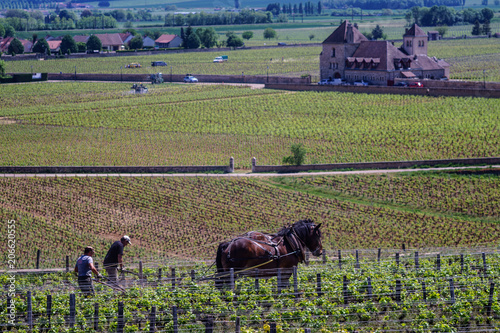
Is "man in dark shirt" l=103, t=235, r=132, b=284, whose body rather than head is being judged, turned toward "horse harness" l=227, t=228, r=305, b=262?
yes

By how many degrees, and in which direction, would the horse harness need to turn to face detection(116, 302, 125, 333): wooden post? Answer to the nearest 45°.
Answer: approximately 135° to its right

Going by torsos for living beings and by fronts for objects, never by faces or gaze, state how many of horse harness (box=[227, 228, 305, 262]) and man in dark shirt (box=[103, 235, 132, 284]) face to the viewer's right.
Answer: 2

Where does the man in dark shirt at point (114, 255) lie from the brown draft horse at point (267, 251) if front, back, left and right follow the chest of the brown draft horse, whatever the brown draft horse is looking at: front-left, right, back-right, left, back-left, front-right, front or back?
back

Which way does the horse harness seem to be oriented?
to the viewer's right

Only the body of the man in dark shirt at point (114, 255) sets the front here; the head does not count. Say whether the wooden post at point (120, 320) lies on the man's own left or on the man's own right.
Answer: on the man's own right

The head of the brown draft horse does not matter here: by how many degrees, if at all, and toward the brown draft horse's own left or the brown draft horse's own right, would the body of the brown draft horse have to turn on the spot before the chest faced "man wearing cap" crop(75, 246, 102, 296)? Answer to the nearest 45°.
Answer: approximately 180°

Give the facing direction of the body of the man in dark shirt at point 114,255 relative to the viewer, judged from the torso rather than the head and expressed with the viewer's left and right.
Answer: facing to the right of the viewer

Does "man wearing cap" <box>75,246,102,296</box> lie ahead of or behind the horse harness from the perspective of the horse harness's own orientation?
behind

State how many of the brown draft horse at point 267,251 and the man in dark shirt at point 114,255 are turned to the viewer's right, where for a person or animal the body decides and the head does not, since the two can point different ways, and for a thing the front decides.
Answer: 2

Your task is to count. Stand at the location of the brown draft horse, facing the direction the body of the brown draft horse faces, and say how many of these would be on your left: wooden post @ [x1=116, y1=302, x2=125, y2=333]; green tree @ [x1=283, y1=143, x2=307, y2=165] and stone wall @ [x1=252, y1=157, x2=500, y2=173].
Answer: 2

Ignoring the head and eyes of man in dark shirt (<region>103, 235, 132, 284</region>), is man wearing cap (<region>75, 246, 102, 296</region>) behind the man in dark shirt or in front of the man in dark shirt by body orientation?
behind

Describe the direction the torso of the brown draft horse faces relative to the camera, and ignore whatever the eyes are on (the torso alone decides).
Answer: to the viewer's right

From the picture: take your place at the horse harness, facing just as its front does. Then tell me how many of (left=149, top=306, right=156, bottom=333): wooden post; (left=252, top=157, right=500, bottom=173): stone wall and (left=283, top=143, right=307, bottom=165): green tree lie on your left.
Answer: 2
